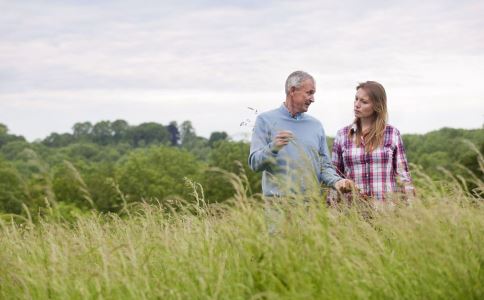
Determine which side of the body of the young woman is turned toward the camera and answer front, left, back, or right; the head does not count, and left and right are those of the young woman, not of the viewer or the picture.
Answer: front

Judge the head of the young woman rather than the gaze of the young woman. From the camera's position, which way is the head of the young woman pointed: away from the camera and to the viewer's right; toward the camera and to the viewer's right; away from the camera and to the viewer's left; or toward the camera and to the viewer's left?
toward the camera and to the viewer's left

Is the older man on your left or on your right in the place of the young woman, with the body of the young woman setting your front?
on your right
